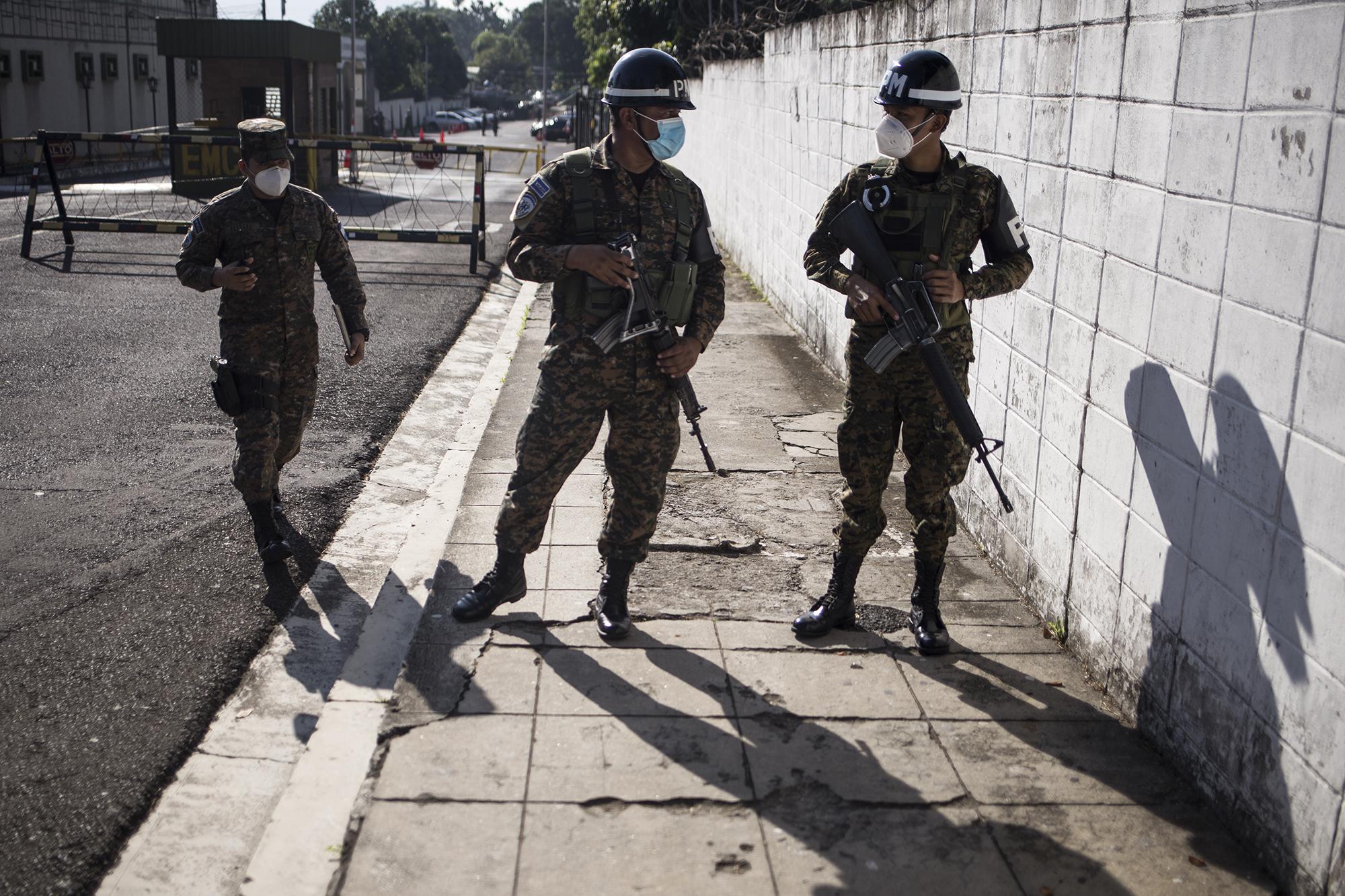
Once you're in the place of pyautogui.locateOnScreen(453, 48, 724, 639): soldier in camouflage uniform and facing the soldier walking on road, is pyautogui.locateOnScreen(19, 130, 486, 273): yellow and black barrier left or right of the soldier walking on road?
right

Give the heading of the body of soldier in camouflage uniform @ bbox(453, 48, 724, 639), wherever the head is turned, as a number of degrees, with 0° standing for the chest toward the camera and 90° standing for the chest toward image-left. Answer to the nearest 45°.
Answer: approximately 0°

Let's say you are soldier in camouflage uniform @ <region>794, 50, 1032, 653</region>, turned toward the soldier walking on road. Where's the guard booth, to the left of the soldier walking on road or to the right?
right

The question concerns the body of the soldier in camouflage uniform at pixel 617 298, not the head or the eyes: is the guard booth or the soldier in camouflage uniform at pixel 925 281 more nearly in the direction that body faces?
the soldier in camouflage uniform

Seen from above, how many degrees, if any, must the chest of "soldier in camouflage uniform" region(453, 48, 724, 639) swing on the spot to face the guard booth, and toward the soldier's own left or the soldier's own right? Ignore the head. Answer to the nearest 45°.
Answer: approximately 180°

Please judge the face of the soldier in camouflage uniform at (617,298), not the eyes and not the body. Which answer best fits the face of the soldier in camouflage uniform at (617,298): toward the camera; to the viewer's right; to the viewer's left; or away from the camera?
to the viewer's right

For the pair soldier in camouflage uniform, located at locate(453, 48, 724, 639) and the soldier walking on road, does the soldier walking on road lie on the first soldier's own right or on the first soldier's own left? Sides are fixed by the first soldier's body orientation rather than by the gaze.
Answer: on the first soldier's own right

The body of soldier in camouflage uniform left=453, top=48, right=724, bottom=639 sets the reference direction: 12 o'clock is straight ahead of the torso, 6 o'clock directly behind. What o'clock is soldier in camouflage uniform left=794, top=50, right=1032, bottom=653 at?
soldier in camouflage uniform left=794, top=50, right=1032, bottom=653 is roughly at 9 o'clock from soldier in camouflage uniform left=453, top=48, right=724, bottom=639.
